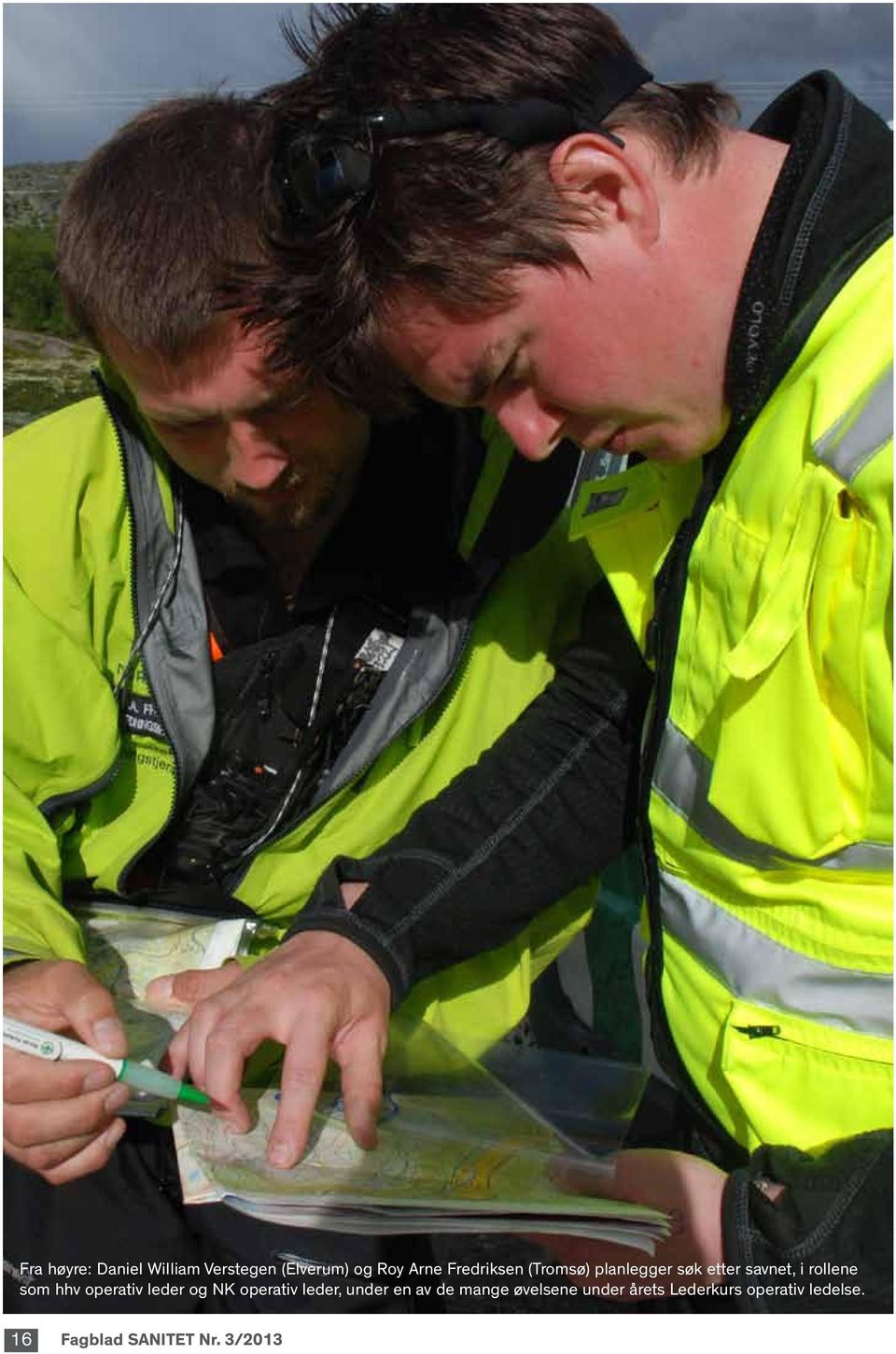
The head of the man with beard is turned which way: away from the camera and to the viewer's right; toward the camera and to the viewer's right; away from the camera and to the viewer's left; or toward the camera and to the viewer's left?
toward the camera and to the viewer's right

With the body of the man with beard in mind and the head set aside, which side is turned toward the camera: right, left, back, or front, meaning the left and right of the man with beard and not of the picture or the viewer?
front

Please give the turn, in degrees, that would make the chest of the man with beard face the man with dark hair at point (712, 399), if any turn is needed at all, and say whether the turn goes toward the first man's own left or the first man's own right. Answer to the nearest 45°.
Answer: approximately 45° to the first man's own left

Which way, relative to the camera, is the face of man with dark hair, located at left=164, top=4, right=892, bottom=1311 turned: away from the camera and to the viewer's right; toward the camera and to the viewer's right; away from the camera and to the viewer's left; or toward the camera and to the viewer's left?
toward the camera and to the viewer's left
